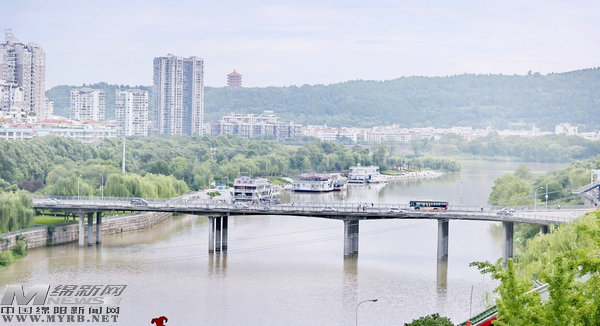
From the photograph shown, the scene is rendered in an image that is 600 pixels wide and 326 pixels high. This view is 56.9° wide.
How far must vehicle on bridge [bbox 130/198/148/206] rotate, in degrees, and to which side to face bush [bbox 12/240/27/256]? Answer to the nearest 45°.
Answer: approximately 135° to its right

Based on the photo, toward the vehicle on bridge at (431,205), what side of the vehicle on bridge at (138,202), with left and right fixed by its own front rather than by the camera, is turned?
front

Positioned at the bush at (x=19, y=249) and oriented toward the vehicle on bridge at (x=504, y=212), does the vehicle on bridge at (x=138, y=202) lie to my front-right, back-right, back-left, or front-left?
front-left

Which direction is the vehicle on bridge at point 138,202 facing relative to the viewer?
to the viewer's right

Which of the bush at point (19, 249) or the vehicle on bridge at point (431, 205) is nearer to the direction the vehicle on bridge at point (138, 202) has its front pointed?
the vehicle on bridge

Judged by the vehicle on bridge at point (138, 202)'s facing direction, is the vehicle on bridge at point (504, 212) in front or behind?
in front

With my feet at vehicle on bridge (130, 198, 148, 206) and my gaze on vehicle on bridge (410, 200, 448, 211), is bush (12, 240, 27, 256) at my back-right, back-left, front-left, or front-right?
back-right
